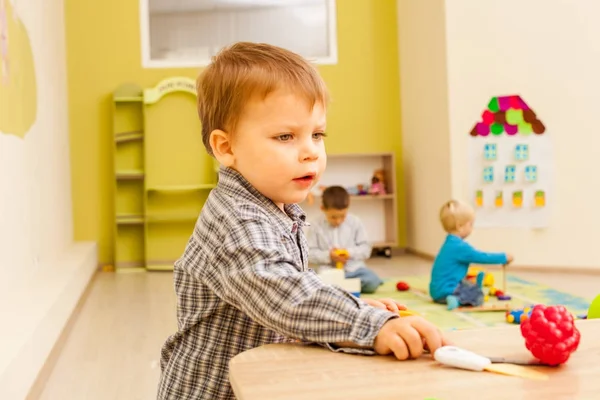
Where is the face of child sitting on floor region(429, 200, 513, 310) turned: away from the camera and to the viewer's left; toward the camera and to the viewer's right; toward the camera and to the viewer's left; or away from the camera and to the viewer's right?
away from the camera and to the viewer's right

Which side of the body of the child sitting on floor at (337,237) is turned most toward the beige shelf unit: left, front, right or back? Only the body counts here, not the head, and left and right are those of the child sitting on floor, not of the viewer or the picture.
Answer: back

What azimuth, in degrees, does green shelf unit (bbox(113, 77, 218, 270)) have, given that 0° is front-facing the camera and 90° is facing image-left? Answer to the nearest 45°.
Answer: approximately 0°

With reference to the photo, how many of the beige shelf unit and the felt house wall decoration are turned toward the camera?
2

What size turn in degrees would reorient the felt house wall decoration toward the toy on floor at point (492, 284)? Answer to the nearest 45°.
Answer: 0° — it already faces it

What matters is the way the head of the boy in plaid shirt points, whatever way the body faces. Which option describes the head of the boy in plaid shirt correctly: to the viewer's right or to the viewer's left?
to the viewer's right
